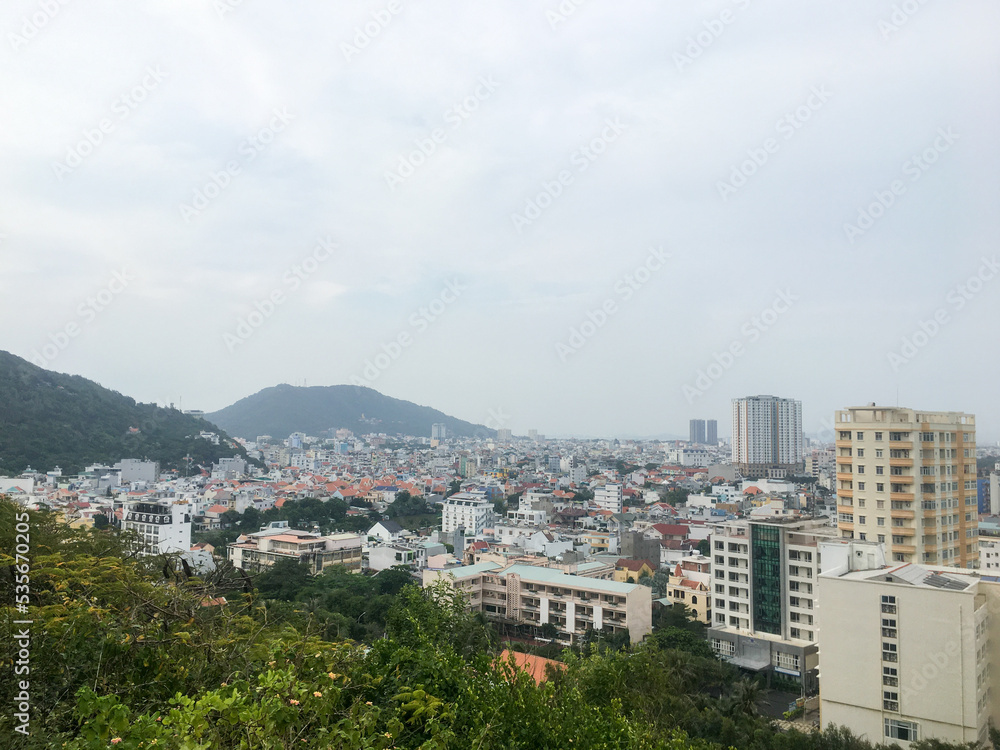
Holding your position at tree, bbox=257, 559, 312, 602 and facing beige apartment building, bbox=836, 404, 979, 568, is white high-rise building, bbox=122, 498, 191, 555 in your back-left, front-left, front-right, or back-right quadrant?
back-left

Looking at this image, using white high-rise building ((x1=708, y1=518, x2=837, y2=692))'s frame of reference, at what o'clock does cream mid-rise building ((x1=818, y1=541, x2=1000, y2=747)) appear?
cream mid-rise building ((x1=818, y1=541, x2=1000, y2=747)) is roughly at 10 o'clock from white high-rise building ((x1=708, y1=518, x2=837, y2=692)).

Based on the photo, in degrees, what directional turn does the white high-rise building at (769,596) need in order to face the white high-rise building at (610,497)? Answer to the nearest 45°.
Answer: approximately 135° to its right

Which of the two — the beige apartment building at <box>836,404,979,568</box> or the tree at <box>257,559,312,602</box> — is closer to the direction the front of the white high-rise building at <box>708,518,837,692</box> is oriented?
the tree

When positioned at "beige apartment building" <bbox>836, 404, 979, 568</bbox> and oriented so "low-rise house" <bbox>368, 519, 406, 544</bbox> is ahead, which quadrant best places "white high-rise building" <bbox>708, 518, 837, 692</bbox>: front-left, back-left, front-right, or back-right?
front-left

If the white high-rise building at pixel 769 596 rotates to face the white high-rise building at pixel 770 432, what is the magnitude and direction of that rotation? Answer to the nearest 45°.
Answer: approximately 135° to its right
